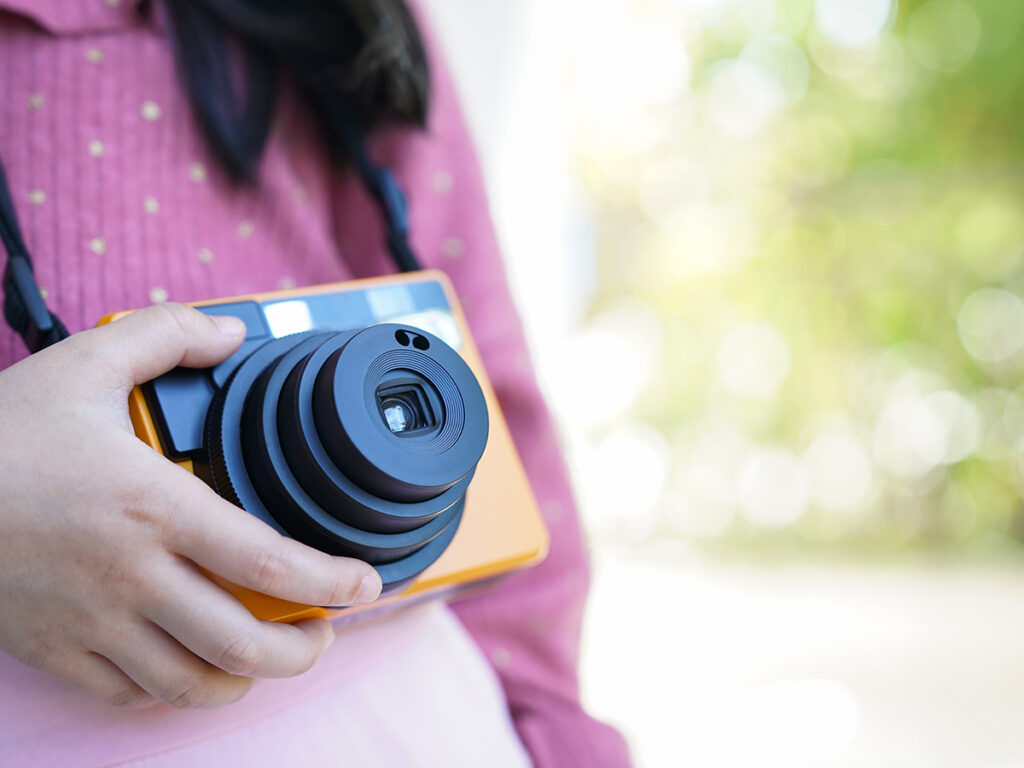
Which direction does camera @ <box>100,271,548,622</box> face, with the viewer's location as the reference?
facing the viewer and to the right of the viewer
